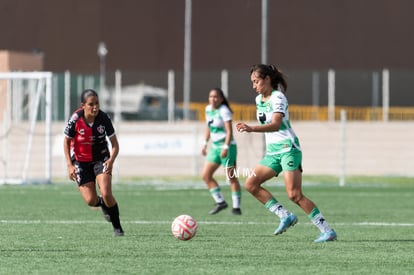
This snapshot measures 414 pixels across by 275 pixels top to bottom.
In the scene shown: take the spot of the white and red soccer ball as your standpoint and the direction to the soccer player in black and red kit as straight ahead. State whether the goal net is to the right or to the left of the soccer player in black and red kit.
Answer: right

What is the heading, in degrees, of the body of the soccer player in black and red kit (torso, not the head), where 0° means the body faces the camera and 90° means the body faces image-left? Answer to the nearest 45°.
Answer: approximately 0°

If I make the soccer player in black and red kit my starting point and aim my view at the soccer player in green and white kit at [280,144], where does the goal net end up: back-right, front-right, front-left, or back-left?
back-left

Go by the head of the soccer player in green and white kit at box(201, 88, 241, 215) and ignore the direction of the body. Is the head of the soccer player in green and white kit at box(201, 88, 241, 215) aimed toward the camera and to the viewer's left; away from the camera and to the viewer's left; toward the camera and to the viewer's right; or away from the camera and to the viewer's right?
toward the camera and to the viewer's left

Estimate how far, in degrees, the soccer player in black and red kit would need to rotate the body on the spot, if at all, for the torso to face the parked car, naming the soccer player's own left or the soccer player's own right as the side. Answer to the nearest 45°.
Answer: approximately 180°

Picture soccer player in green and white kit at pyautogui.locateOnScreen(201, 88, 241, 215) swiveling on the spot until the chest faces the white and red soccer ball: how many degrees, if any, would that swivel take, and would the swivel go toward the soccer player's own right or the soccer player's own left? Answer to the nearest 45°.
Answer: approximately 45° to the soccer player's own left

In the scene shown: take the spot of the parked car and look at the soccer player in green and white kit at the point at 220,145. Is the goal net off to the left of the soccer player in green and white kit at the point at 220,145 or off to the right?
right

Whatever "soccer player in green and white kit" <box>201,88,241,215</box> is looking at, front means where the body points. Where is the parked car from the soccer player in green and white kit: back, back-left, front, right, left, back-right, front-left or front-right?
back-right

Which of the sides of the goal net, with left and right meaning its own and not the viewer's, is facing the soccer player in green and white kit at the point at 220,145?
front

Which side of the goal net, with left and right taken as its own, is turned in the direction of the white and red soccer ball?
front
